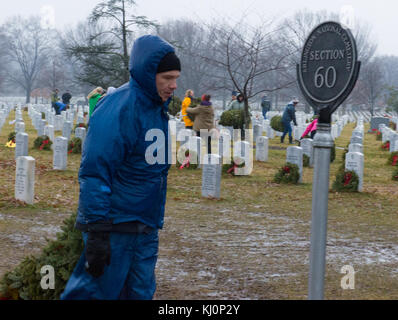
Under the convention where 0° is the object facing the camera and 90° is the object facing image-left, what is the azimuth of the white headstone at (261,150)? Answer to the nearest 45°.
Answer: approximately 45°

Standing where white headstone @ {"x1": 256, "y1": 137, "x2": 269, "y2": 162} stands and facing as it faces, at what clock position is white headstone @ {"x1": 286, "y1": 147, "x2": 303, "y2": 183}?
white headstone @ {"x1": 286, "y1": 147, "x2": 303, "y2": 183} is roughly at 10 o'clock from white headstone @ {"x1": 256, "y1": 137, "x2": 269, "y2": 162}.

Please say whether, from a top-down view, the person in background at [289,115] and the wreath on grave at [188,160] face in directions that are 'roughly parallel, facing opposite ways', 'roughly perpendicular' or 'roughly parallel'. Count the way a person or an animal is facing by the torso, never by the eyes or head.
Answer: roughly perpendicular

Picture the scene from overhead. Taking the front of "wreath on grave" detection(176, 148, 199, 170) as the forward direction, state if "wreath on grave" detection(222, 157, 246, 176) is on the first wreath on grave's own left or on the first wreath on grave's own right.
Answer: on the first wreath on grave's own left

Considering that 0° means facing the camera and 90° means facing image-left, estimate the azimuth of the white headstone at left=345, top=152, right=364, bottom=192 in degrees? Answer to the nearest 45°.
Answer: approximately 45°

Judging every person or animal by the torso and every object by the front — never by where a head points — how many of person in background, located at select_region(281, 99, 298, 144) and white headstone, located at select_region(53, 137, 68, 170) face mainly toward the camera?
1
